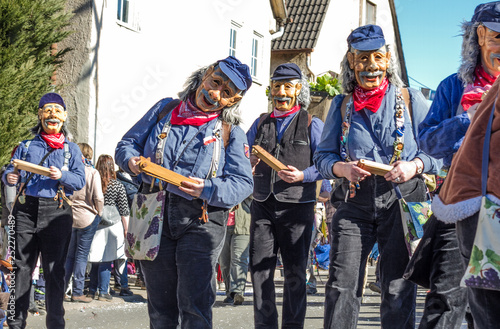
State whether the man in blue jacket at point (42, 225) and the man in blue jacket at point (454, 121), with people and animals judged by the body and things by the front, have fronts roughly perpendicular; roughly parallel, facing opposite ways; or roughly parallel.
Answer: roughly parallel

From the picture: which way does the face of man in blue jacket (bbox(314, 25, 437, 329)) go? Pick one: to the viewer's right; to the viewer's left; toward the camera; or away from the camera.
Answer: toward the camera

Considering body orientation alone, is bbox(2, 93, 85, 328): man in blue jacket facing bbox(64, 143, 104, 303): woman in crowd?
no

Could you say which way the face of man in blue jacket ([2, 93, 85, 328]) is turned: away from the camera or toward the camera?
toward the camera

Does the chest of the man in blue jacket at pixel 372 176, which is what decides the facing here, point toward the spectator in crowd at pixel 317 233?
no

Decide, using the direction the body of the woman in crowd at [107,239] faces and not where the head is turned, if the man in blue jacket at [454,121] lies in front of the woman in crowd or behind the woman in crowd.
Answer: behind

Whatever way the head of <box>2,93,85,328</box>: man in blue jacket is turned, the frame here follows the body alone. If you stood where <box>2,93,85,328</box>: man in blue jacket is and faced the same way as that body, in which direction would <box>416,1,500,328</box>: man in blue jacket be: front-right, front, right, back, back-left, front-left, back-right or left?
front-left

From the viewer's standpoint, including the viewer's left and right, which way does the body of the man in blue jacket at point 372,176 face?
facing the viewer

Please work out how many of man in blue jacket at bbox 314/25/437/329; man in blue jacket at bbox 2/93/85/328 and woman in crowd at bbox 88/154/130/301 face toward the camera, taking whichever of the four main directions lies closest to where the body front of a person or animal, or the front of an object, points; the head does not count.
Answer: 2

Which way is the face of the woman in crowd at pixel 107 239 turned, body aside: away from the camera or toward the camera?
away from the camera

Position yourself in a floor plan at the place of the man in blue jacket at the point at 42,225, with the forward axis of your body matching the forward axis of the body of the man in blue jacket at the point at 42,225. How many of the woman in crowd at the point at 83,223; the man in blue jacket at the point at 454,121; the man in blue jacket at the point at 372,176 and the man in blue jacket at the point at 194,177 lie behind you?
1

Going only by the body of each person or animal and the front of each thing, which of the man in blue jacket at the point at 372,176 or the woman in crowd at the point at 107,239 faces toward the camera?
the man in blue jacket
